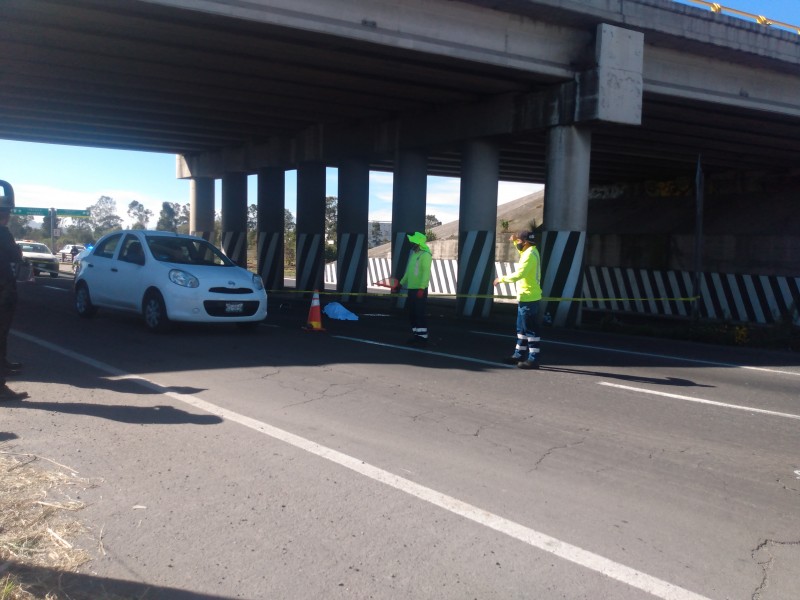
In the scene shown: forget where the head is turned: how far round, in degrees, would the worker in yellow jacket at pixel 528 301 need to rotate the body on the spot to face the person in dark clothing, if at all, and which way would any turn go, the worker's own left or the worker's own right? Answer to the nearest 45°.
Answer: approximately 45° to the worker's own left

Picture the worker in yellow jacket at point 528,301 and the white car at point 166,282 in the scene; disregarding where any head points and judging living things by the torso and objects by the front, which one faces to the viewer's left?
the worker in yellow jacket

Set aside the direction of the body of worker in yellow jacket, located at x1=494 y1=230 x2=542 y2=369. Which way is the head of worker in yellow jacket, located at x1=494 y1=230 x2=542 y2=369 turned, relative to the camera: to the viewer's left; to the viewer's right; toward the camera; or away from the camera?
to the viewer's left

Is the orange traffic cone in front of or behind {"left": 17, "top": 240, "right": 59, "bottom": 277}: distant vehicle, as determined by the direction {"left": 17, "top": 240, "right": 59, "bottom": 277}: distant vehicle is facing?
in front

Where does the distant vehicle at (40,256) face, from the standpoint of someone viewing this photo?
facing the viewer and to the right of the viewer

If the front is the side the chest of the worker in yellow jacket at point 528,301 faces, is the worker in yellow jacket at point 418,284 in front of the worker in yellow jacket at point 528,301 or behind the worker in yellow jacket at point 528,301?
in front

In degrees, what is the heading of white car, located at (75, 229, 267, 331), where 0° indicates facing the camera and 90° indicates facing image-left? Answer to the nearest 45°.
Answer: approximately 315°

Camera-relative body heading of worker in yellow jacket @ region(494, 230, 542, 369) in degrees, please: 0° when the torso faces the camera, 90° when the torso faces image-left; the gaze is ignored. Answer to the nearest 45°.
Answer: approximately 90°
